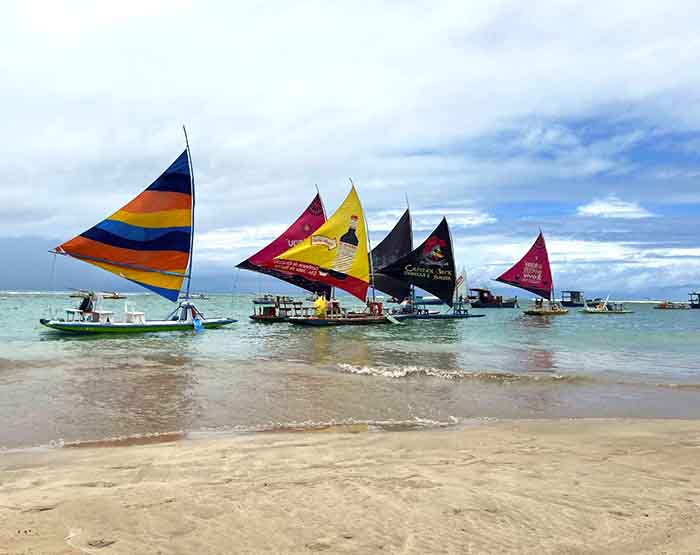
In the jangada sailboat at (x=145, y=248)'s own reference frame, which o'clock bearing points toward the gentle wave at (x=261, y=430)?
The gentle wave is roughly at 3 o'clock from the jangada sailboat.

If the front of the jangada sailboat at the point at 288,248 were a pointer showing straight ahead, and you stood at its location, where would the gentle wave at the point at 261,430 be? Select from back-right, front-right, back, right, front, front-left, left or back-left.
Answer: right

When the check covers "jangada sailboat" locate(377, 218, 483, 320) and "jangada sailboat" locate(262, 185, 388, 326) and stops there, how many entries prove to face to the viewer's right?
2

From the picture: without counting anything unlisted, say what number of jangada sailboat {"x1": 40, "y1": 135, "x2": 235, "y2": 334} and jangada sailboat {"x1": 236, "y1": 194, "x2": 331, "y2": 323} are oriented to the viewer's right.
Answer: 2

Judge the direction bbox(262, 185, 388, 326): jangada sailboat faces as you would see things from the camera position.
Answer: facing to the right of the viewer

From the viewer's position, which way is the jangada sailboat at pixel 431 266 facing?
facing to the right of the viewer

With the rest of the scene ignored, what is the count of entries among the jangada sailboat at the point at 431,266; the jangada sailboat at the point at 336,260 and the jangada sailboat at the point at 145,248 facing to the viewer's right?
3

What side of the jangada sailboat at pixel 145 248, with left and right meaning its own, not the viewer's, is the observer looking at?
right

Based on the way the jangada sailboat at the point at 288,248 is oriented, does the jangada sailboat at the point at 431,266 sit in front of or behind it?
in front

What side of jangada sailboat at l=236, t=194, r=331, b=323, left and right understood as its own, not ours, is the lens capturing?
right

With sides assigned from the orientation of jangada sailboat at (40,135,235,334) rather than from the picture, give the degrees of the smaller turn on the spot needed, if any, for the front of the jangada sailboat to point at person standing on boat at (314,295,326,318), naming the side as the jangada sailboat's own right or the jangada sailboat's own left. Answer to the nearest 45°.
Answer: approximately 45° to the jangada sailboat's own left

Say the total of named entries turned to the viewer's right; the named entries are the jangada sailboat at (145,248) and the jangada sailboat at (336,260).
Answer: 2

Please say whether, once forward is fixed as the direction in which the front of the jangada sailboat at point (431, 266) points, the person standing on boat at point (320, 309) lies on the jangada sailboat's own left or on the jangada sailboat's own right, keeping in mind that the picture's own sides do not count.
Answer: on the jangada sailboat's own right

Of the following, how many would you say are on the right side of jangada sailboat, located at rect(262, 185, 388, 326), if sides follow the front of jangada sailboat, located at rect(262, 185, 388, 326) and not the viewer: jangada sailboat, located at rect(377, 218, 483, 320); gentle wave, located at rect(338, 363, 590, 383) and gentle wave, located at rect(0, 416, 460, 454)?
2

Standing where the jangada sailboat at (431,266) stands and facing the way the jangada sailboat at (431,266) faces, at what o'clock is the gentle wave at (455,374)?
The gentle wave is roughly at 3 o'clock from the jangada sailboat.
